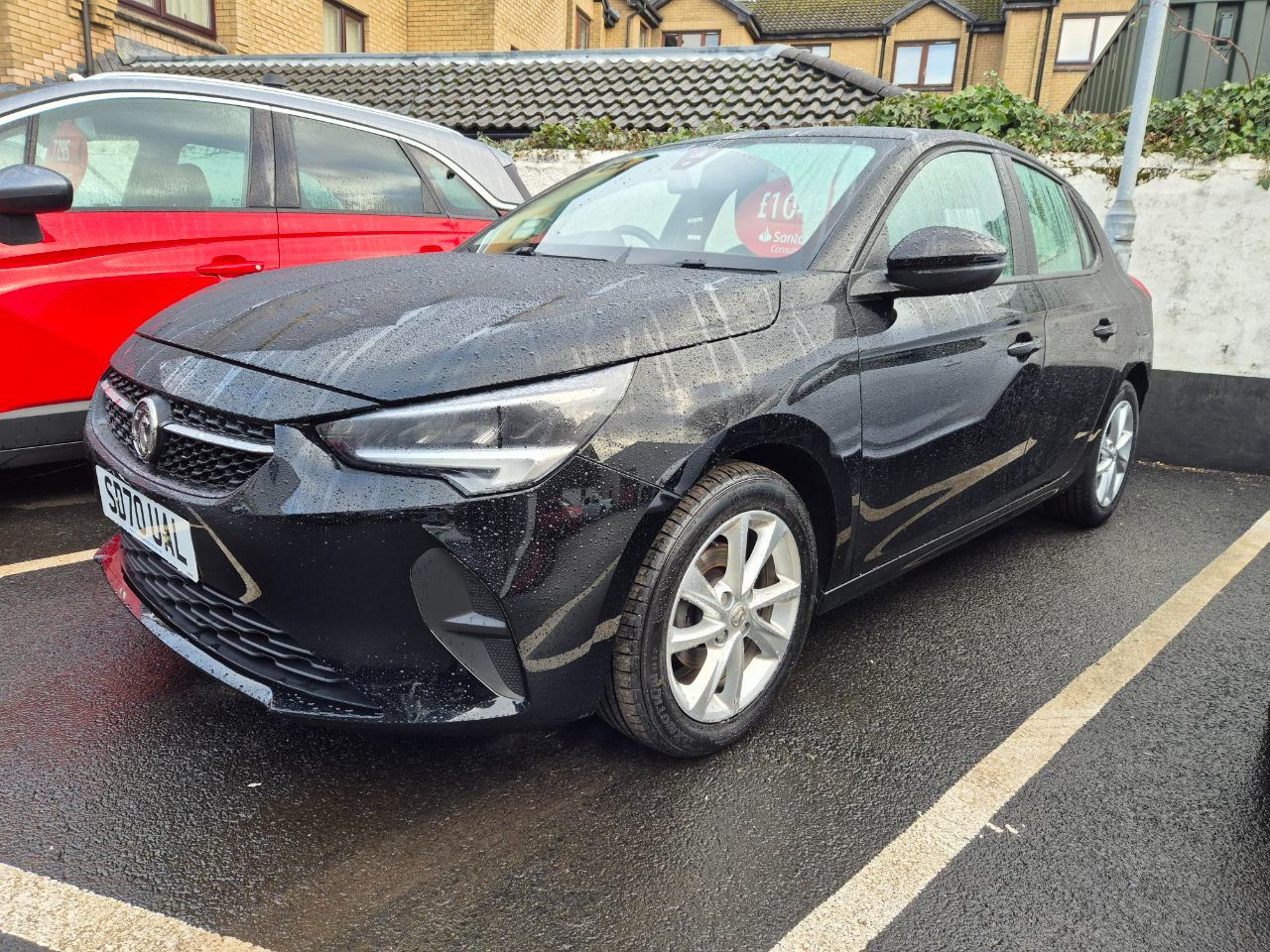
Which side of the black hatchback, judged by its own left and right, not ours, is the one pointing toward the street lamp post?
back

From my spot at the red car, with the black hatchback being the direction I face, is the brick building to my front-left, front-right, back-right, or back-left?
back-left

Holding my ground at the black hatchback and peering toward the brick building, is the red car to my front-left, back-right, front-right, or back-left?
front-left

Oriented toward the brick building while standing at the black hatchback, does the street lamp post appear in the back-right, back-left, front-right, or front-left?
front-right

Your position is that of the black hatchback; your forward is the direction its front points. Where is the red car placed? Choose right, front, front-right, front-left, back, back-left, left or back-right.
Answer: right

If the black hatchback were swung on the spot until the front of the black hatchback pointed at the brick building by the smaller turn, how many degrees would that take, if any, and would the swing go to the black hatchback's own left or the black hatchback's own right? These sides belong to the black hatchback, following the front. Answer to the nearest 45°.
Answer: approximately 135° to the black hatchback's own right

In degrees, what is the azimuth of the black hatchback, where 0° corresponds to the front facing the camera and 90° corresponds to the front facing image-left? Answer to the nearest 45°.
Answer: approximately 45°

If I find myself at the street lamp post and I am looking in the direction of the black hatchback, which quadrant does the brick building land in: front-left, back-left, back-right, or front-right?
back-right
